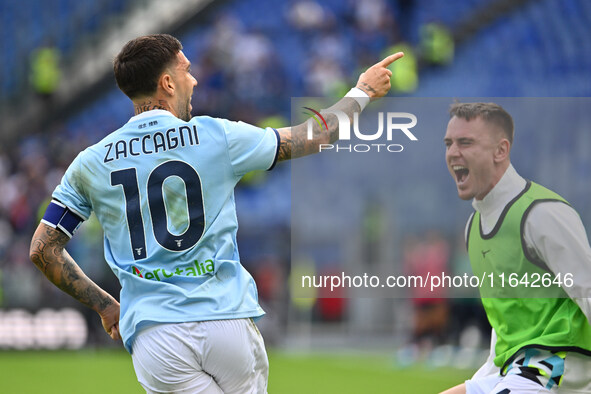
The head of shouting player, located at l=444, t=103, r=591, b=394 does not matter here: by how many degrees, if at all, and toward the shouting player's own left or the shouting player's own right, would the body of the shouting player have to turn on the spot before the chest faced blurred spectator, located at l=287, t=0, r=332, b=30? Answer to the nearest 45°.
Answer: approximately 135° to the shouting player's own right

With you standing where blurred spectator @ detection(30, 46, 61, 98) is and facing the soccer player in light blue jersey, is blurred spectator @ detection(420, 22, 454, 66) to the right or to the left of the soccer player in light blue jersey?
left

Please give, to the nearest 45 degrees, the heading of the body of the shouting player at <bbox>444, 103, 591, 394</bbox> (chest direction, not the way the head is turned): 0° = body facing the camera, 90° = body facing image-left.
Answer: approximately 45°

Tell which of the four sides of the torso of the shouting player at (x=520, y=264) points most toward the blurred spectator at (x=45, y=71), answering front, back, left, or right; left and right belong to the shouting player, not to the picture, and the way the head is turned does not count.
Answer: right

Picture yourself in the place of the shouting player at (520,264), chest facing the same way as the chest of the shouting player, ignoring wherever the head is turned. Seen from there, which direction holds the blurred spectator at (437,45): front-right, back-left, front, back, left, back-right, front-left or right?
back-right

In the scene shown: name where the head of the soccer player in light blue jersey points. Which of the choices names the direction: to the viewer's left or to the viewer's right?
to the viewer's right
